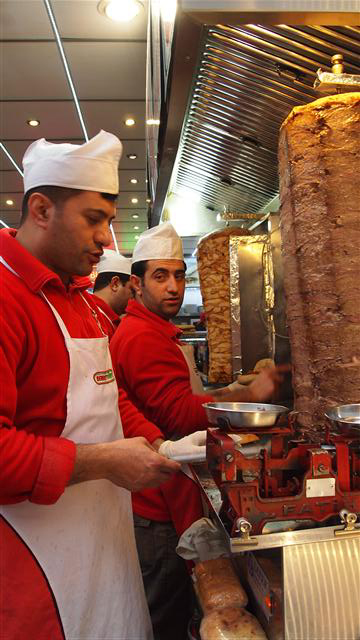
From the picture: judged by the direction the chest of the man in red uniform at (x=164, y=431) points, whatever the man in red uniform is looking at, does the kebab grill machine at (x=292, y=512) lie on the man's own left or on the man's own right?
on the man's own right

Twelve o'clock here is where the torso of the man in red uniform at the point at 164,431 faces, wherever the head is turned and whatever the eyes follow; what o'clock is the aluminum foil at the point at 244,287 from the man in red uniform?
The aluminum foil is roughly at 10 o'clock from the man in red uniform.

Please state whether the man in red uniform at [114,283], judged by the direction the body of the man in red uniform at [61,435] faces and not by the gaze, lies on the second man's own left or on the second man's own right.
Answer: on the second man's own left

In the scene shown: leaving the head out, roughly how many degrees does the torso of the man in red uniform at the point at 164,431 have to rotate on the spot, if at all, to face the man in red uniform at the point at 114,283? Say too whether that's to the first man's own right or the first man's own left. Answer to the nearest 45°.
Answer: approximately 90° to the first man's own left

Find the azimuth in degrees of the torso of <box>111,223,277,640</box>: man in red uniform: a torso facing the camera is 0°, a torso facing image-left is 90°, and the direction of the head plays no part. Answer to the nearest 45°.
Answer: approximately 270°
